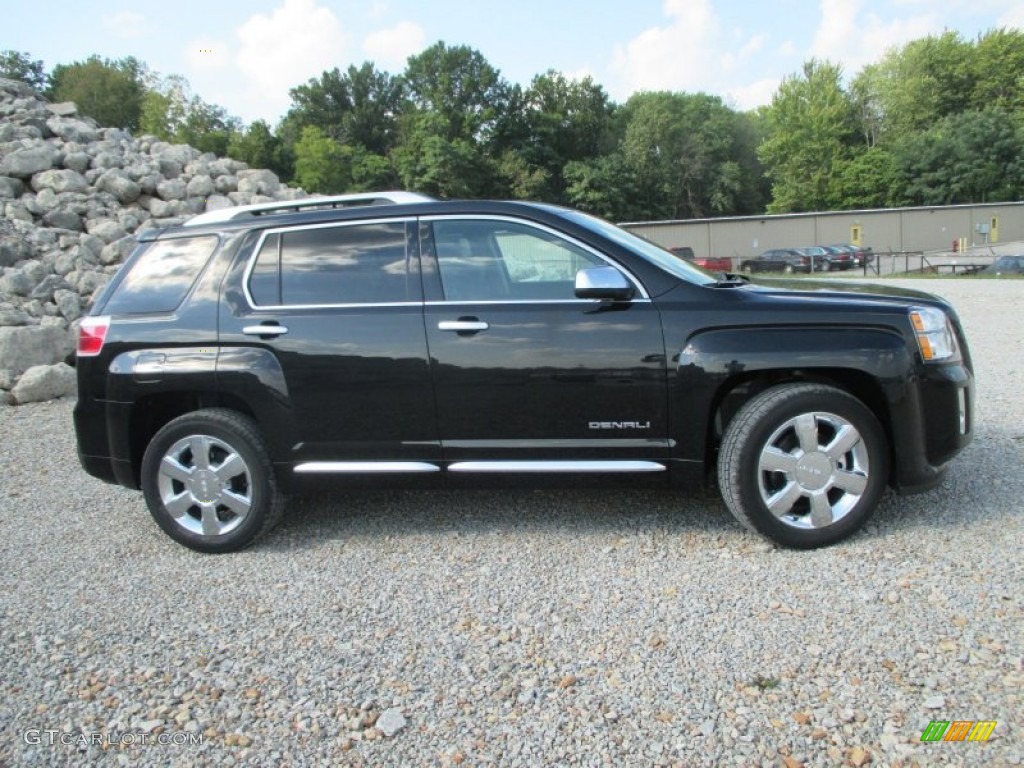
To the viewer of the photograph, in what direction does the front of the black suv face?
facing to the right of the viewer

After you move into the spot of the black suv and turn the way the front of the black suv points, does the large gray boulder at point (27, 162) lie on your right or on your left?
on your left

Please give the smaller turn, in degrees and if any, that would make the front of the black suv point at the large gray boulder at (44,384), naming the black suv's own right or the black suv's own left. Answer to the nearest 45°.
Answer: approximately 135° to the black suv's own left

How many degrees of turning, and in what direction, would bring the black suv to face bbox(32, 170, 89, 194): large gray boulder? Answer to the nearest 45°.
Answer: approximately 135° to its left

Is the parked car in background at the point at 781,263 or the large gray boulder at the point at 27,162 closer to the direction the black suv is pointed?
the parked car in background

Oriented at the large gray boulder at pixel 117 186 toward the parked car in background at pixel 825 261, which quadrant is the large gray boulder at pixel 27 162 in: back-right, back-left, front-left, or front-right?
back-left

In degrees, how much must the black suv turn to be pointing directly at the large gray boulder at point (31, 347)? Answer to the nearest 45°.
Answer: approximately 135° to its left

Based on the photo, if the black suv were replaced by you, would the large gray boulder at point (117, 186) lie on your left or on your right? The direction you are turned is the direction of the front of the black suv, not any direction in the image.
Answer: on your left

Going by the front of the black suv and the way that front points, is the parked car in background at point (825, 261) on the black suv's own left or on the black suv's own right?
on the black suv's own left

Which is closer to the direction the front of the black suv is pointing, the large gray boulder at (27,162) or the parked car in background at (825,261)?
the parked car in background

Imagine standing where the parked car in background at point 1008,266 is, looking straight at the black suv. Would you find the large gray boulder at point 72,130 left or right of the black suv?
right

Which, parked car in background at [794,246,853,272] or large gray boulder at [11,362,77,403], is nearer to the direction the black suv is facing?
the parked car in background
